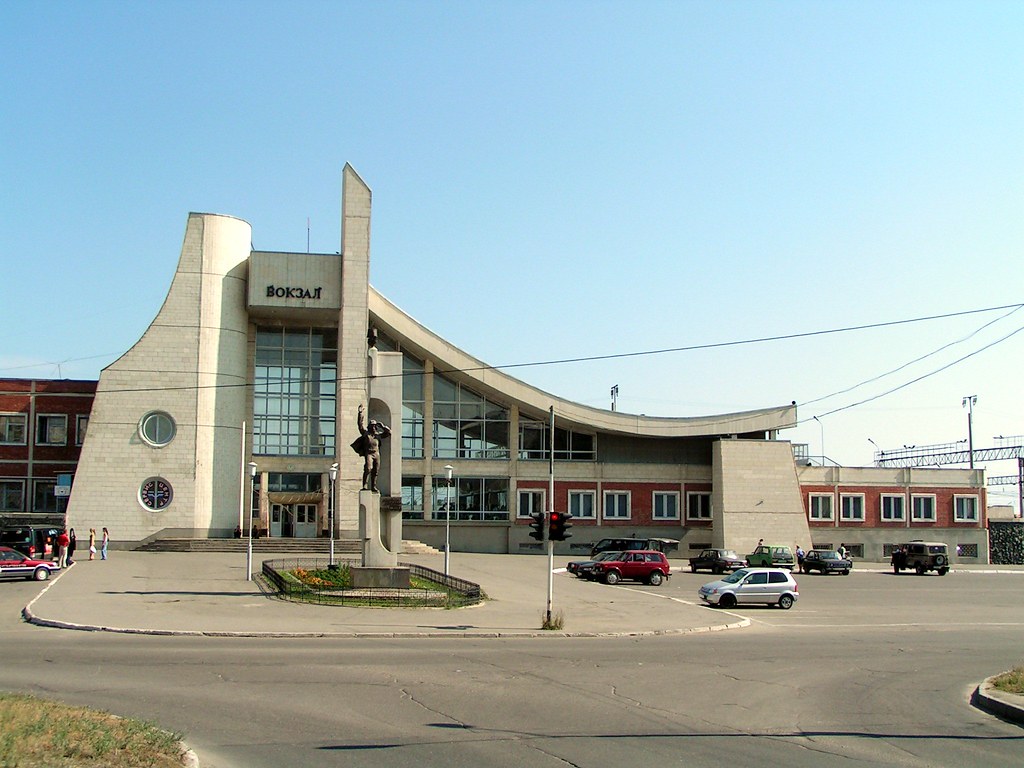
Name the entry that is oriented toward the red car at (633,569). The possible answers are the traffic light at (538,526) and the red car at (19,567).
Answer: the red car at (19,567)

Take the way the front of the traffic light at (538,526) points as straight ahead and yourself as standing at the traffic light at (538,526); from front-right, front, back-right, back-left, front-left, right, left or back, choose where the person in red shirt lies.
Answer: front-right

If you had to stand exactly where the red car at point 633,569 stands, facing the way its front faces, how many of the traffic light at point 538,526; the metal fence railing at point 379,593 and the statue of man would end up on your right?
0

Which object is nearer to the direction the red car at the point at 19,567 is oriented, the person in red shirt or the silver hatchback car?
the silver hatchback car

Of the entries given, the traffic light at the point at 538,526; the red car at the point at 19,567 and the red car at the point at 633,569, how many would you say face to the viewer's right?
1

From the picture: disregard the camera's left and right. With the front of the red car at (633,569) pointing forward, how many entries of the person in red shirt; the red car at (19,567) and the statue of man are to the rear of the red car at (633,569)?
0

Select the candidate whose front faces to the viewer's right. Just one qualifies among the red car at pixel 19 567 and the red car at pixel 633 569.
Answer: the red car at pixel 19 567

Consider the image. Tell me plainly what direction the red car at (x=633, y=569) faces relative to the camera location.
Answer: facing to the left of the viewer

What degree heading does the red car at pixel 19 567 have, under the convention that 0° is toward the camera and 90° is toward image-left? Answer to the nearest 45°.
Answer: approximately 270°
